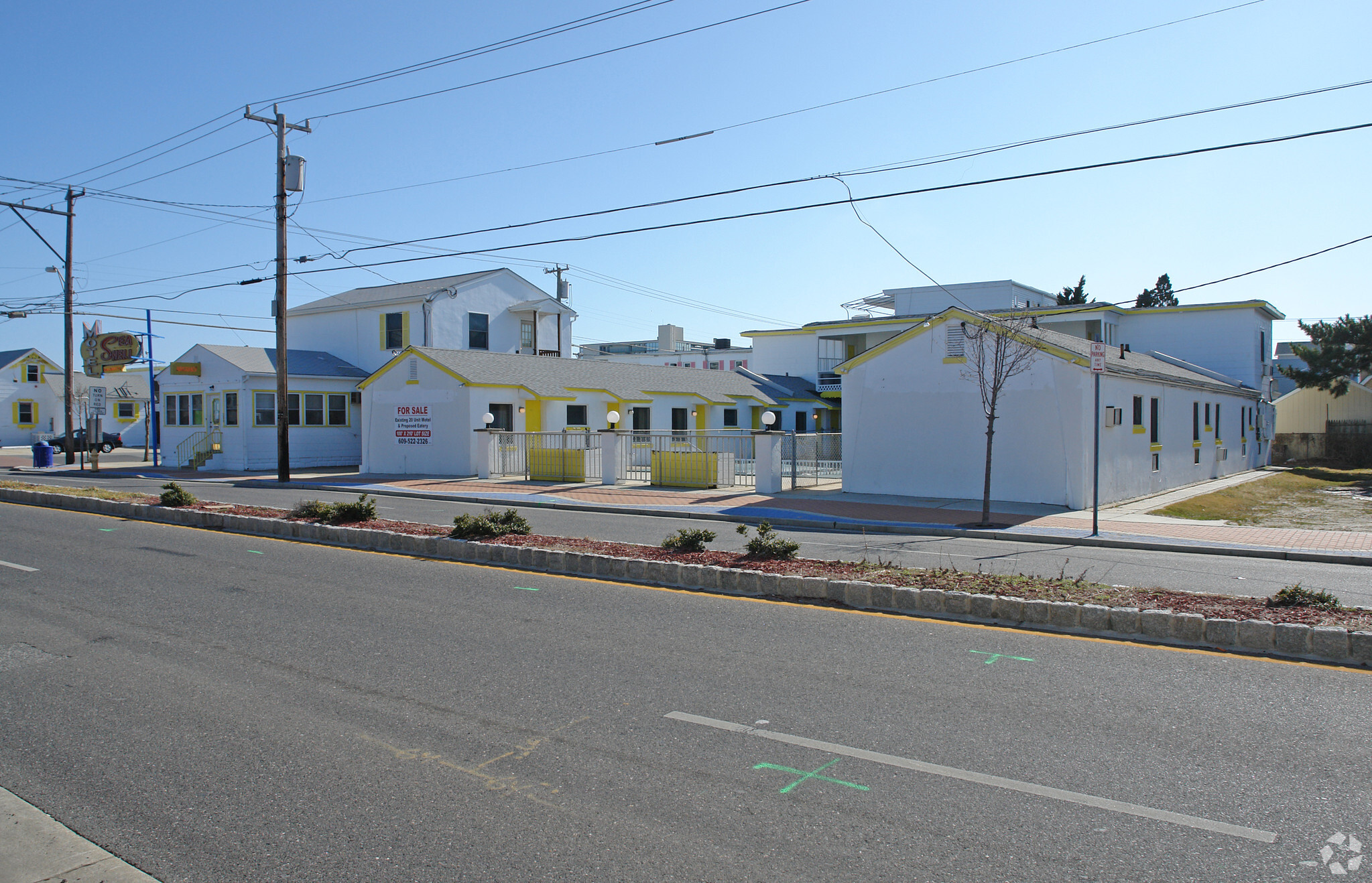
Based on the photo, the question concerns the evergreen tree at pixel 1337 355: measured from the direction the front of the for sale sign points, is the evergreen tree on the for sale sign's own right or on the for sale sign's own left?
on the for sale sign's own left

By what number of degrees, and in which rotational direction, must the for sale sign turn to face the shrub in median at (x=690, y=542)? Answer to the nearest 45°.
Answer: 0° — it already faces it

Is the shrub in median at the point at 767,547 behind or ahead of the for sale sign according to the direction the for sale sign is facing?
ahead

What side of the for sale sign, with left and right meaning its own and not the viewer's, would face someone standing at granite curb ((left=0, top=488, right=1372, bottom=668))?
front

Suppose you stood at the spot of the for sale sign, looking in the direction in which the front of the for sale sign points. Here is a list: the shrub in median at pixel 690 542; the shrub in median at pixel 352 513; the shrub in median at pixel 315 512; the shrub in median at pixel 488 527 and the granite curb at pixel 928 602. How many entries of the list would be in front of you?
5

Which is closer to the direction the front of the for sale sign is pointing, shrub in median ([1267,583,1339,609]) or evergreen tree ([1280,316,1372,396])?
the shrub in median

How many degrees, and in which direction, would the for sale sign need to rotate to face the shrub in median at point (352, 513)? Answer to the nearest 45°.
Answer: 0° — it already faces it

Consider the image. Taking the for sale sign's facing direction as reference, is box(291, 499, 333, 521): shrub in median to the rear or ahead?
ahead

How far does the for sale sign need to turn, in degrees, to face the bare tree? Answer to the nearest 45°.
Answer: approximately 45° to its left

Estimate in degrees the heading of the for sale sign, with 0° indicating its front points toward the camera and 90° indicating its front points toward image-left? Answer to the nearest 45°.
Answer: approximately 0°

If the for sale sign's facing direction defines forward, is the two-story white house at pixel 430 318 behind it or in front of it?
behind
